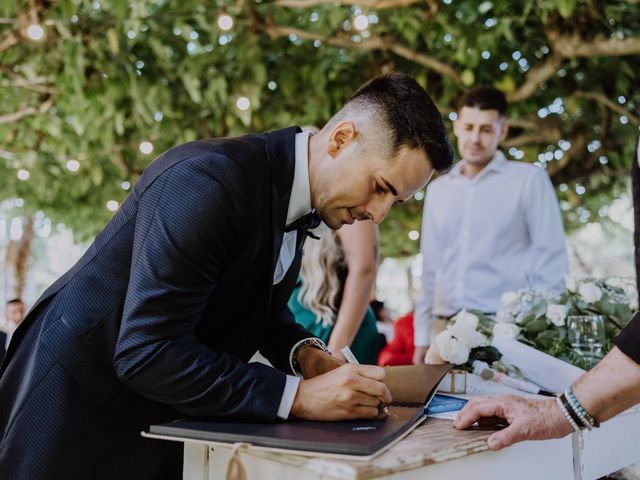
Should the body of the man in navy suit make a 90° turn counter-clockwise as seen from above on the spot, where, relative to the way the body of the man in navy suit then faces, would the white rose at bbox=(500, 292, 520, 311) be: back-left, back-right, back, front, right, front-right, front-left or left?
front-right

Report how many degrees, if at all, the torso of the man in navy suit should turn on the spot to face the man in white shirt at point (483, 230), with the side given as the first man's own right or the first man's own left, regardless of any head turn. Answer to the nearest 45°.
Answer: approximately 45° to the first man's own left

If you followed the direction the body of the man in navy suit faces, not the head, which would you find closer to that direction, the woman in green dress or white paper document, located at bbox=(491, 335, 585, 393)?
the white paper document

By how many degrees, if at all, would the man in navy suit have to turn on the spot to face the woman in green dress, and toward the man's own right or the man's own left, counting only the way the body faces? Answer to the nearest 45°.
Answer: approximately 90° to the man's own left

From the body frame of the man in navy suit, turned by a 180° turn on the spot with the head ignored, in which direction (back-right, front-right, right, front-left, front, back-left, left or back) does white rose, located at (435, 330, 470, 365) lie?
back-right

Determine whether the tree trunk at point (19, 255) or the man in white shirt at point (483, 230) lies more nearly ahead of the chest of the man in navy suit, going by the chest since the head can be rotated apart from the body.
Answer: the man in white shirt

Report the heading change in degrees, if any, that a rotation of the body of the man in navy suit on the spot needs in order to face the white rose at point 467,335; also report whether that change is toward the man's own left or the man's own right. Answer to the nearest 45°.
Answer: approximately 45° to the man's own left

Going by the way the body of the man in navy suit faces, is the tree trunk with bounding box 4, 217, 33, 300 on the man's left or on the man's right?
on the man's left

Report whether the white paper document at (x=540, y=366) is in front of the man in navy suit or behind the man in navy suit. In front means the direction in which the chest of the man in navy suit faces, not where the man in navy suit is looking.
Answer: in front

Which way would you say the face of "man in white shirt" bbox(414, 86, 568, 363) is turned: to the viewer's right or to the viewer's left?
to the viewer's left

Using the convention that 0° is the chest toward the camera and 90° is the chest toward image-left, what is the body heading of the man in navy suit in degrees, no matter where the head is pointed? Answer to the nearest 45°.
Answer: approximately 270°
